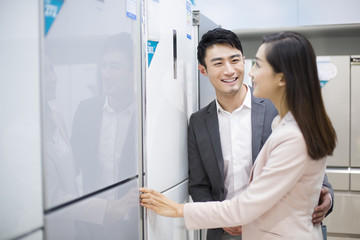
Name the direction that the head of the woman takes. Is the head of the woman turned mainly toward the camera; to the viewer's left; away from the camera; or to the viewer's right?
to the viewer's left

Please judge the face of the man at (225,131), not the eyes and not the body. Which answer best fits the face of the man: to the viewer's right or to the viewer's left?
to the viewer's right

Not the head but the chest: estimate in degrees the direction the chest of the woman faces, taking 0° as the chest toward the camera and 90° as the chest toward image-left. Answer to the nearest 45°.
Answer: approximately 90°
